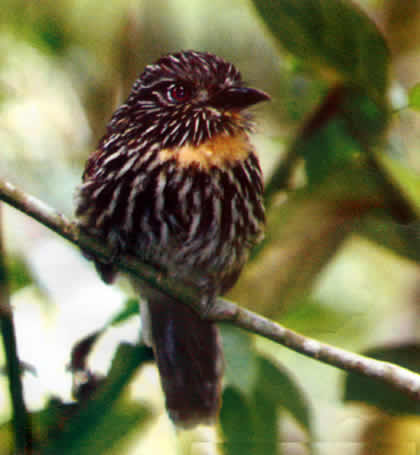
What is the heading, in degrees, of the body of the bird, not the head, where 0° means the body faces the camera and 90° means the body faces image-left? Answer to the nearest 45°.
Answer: approximately 315°
